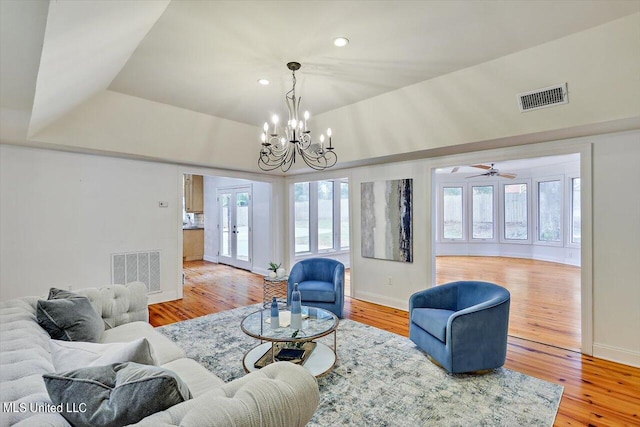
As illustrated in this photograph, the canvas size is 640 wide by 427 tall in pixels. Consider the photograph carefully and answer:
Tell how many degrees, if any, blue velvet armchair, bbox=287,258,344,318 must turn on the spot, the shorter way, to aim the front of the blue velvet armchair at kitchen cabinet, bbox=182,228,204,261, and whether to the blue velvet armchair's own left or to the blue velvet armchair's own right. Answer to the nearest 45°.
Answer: approximately 135° to the blue velvet armchair's own right

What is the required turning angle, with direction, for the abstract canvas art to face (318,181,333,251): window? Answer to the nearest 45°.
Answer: approximately 90° to its right

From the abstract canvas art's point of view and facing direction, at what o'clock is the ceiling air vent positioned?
The ceiling air vent is roughly at 9 o'clock from the abstract canvas art.

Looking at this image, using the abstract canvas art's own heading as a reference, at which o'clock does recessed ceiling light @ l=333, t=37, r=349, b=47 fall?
The recessed ceiling light is roughly at 11 o'clock from the abstract canvas art.

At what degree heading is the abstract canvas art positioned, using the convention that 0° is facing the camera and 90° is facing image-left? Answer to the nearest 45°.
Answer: approximately 45°

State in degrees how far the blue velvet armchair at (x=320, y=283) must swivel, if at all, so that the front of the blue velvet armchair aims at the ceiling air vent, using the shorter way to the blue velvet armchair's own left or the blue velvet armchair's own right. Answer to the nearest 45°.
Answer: approximately 45° to the blue velvet armchair's own left

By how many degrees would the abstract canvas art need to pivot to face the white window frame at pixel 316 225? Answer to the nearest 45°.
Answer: approximately 90° to its right

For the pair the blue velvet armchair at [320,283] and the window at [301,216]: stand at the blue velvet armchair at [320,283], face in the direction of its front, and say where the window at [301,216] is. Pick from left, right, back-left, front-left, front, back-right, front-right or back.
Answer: back

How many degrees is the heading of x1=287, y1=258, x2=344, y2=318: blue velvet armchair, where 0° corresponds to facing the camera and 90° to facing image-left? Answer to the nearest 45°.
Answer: approximately 0°

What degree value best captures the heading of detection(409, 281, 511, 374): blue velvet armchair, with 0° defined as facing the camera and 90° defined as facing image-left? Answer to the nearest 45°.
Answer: approximately 45°

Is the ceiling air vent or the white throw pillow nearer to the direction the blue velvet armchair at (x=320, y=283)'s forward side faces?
the white throw pillow

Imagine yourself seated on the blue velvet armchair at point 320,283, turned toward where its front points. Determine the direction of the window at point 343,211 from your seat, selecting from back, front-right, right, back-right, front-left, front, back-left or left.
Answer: back
